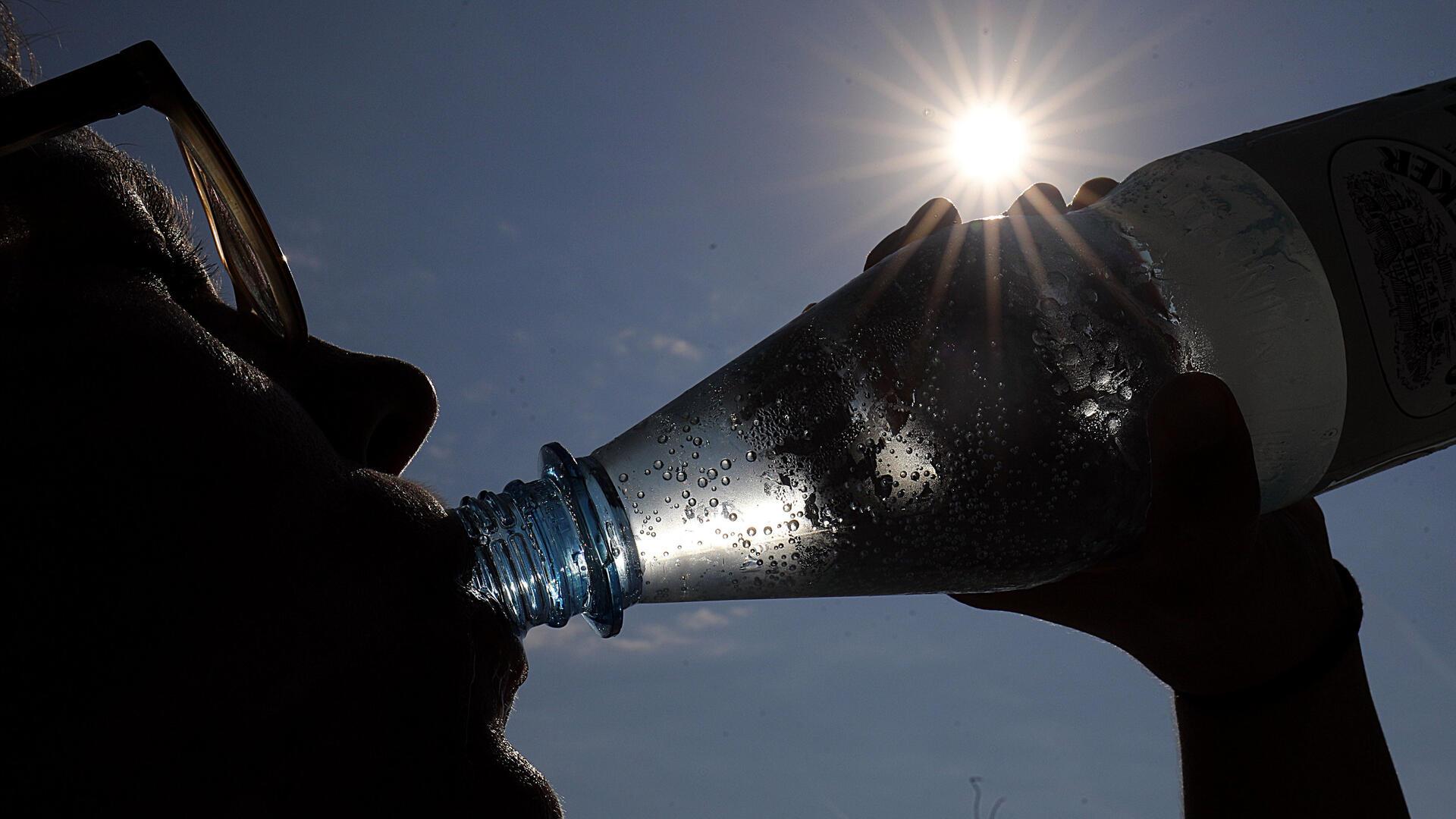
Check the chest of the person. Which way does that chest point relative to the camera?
to the viewer's right

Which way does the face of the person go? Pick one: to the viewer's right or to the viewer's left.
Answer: to the viewer's right
